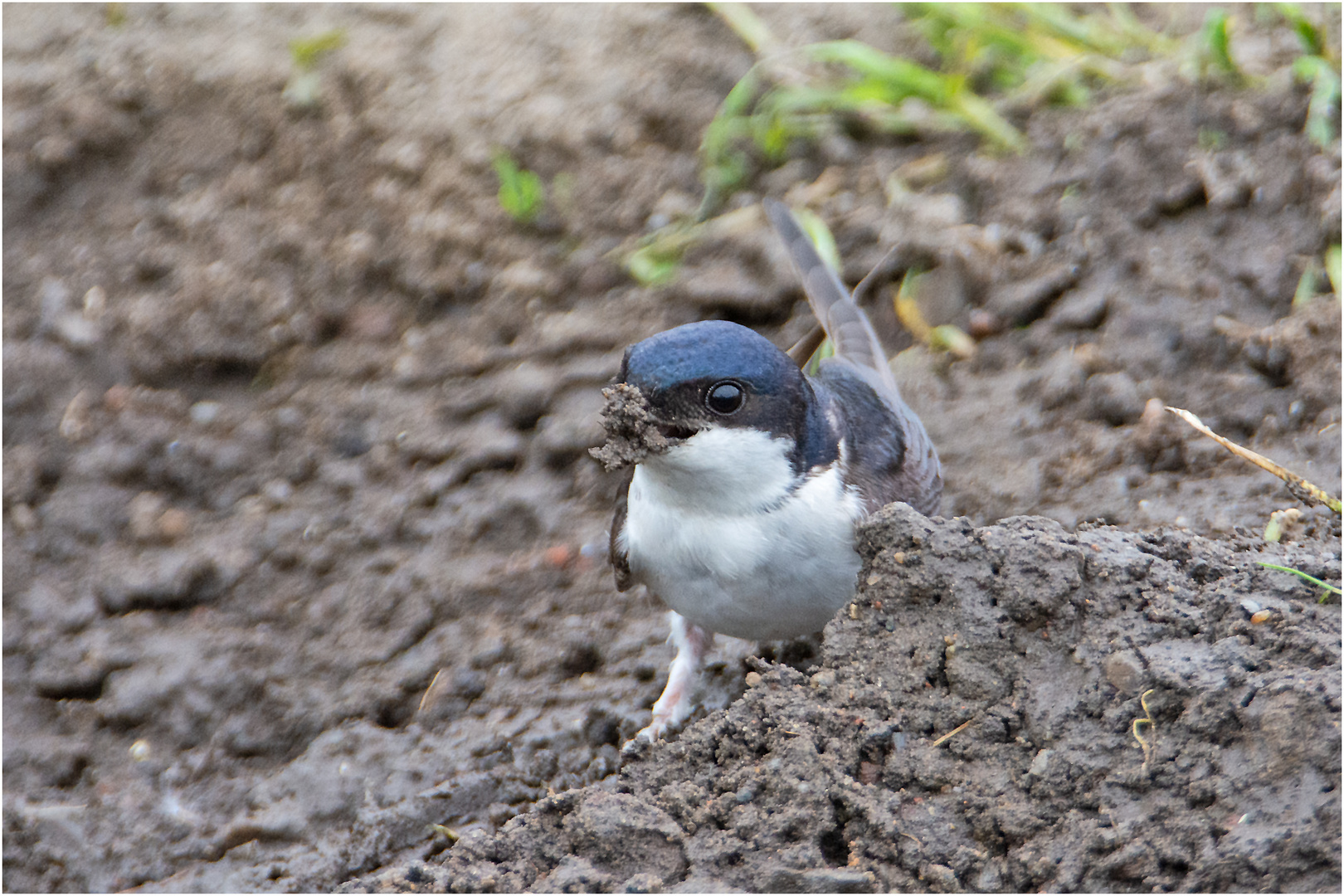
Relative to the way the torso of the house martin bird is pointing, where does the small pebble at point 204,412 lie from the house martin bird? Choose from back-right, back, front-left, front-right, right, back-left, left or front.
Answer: right
